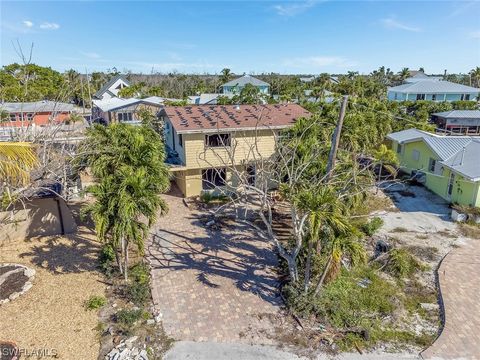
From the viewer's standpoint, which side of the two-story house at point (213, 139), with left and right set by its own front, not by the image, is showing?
front

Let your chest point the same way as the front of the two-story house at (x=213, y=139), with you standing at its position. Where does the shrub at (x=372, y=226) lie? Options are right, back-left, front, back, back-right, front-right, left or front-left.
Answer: front-left

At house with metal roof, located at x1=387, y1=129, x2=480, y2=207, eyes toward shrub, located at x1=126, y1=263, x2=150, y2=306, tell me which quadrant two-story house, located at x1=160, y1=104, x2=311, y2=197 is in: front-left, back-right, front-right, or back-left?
front-right

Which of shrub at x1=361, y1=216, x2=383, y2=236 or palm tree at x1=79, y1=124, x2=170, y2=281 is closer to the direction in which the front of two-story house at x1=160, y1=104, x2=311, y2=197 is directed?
the palm tree

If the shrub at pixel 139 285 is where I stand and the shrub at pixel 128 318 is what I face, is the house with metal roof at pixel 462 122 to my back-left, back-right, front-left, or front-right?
back-left

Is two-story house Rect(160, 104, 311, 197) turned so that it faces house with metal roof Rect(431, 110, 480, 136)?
no

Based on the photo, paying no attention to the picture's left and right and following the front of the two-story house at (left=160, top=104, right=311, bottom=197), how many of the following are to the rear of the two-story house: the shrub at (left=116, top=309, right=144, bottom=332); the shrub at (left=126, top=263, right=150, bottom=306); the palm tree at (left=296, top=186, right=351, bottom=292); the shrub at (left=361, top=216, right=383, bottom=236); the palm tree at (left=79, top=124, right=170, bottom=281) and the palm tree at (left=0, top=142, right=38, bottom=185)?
0

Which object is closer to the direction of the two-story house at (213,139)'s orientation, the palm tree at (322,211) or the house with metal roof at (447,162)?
the palm tree

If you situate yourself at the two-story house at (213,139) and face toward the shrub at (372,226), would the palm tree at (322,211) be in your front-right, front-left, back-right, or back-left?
front-right

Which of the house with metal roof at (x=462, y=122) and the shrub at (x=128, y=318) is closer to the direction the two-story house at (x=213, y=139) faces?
the shrub

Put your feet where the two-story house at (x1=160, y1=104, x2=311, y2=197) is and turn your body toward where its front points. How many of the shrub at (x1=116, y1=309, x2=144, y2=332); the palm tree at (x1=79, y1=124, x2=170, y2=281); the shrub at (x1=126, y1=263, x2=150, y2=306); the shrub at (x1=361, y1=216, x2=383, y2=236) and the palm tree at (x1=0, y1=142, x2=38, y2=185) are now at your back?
0

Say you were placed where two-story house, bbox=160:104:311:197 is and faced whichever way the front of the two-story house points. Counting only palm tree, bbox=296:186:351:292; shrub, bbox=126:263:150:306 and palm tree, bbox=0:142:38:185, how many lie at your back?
0

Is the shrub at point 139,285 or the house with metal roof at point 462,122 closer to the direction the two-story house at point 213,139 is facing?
the shrub

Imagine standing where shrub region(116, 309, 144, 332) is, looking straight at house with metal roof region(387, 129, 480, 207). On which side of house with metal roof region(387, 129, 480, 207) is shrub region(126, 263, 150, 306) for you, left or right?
left

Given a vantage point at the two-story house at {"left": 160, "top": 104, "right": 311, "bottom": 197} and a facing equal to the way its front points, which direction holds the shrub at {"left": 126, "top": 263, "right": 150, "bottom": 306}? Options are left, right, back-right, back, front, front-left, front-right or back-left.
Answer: front

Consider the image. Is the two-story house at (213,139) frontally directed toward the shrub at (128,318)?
yes

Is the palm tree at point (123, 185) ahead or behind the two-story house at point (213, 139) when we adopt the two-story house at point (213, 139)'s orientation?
ahead

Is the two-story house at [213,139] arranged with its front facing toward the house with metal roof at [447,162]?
no
